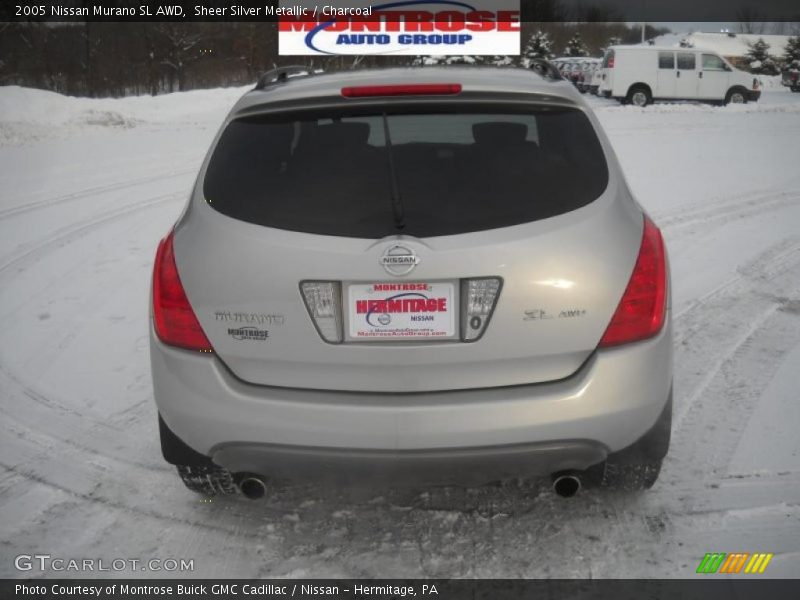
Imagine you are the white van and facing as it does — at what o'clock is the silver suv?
The silver suv is roughly at 3 o'clock from the white van.

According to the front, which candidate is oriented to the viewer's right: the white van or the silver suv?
the white van

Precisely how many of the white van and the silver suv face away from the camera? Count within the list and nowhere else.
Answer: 1

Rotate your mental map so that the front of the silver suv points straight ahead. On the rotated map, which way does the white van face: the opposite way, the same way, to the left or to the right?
to the right

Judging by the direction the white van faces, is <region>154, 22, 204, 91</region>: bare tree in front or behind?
behind

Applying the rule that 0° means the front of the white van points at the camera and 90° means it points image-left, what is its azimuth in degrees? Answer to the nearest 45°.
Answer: approximately 270°

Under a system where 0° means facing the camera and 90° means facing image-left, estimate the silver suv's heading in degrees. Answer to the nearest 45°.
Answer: approximately 180°
